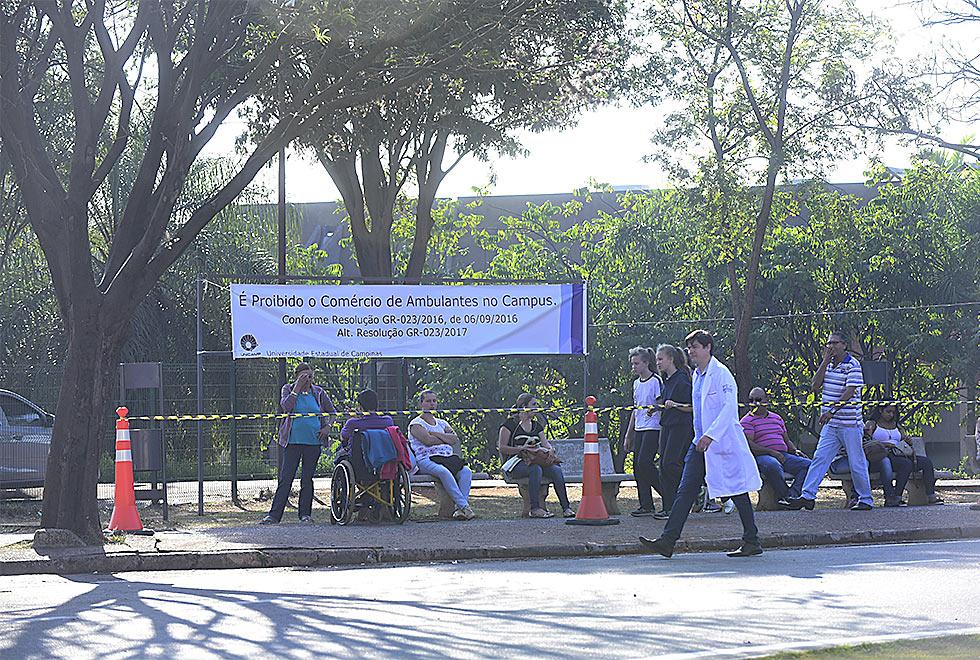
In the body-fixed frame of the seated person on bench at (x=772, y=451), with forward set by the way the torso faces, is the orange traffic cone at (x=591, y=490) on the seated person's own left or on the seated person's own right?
on the seated person's own right

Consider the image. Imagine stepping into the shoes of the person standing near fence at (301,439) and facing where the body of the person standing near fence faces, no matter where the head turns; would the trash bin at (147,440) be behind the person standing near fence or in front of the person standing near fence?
behind

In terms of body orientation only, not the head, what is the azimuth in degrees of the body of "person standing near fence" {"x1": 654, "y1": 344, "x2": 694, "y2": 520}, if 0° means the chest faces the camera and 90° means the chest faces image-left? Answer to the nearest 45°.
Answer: approximately 90°

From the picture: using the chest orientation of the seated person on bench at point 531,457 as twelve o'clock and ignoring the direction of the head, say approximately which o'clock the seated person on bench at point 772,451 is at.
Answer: the seated person on bench at point 772,451 is roughly at 10 o'clock from the seated person on bench at point 531,457.

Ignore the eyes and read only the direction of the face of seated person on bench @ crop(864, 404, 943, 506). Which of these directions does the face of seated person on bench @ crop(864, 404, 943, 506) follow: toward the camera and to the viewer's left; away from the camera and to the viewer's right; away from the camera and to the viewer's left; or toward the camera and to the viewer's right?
toward the camera and to the viewer's right

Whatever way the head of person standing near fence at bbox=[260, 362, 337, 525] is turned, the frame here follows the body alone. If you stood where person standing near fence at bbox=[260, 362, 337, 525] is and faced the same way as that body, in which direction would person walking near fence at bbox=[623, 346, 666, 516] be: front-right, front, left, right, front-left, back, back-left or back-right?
left

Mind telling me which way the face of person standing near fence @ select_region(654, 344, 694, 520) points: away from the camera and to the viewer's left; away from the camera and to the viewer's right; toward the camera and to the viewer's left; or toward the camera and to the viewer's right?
toward the camera and to the viewer's left

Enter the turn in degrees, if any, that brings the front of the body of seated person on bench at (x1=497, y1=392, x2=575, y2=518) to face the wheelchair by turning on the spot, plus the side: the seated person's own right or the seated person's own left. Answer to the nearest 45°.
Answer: approximately 90° to the seated person's own right

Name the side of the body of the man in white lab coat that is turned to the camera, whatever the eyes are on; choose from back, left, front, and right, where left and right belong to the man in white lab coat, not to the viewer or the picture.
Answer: left

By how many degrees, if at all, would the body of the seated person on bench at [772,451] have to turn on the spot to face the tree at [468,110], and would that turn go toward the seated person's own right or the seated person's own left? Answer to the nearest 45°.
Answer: approximately 180°
